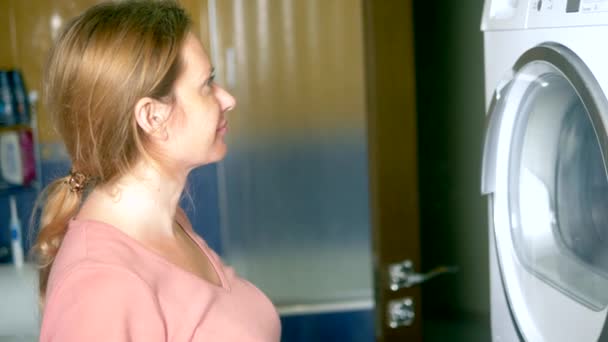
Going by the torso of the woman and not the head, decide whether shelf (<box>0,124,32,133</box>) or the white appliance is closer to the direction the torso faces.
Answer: the white appliance

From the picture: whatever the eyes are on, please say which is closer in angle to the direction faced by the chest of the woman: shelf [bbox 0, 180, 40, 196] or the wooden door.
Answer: the wooden door

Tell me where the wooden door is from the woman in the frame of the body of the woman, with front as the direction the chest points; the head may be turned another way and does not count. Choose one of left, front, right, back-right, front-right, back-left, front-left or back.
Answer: front-left

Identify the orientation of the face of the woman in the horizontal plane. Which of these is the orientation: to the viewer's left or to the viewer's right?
to the viewer's right

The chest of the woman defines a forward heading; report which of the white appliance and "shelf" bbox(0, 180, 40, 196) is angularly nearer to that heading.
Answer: the white appliance

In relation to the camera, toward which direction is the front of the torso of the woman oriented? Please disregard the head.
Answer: to the viewer's right

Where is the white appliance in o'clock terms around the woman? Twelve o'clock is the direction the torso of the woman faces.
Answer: The white appliance is roughly at 12 o'clock from the woman.
